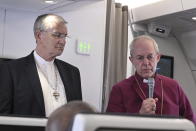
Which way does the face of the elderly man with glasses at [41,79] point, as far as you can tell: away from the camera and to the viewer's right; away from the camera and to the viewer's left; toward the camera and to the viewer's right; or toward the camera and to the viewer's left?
toward the camera and to the viewer's right

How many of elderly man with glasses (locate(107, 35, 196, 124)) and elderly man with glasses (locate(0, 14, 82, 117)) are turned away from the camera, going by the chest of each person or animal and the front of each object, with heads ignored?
0

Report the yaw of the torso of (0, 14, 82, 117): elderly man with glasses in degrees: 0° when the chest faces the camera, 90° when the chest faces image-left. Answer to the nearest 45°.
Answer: approximately 315°

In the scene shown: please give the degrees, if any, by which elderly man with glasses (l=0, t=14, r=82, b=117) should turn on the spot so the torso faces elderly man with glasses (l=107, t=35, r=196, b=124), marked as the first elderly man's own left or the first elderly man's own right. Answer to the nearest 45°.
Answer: approximately 45° to the first elderly man's own left

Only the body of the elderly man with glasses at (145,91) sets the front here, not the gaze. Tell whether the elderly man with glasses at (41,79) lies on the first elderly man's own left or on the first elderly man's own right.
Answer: on the first elderly man's own right

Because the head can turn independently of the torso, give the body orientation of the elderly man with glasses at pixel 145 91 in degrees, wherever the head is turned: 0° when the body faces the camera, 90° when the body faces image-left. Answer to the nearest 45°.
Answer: approximately 0°
